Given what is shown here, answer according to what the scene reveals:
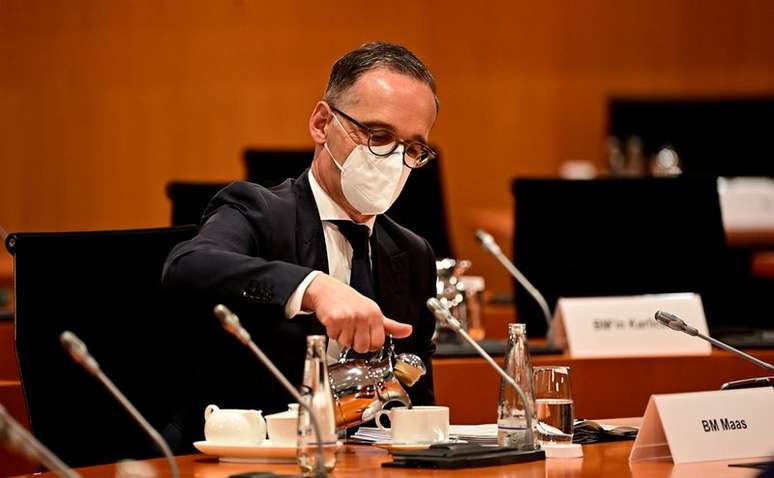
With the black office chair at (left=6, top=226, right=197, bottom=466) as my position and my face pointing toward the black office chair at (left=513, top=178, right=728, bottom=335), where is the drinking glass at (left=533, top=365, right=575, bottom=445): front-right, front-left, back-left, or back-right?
front-right

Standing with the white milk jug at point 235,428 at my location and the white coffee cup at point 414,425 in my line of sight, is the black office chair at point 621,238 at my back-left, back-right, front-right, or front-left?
front-left

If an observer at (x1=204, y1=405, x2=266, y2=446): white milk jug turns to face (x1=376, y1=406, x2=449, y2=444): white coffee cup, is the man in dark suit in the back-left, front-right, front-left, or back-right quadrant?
front-left

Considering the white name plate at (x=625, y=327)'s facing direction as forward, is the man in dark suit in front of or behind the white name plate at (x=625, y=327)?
in front

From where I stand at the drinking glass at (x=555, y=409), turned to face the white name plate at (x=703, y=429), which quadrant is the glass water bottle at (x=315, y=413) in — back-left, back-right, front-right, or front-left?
back-right

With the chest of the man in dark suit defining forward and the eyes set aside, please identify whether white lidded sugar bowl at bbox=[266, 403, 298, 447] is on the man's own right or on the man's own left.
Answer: on the man's own right

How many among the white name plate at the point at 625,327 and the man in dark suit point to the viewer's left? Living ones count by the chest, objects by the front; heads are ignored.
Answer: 0

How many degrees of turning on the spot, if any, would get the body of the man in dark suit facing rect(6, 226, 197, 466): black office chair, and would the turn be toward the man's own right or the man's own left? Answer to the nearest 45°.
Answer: approximately 135° to the man's own right

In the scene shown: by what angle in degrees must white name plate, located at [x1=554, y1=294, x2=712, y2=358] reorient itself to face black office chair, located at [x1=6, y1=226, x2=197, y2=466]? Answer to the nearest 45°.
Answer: approximately 45° to its right

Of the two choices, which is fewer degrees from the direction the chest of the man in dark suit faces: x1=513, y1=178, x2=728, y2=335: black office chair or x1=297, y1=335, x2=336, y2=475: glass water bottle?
the glass water bottle

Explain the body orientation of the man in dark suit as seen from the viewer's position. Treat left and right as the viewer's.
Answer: facing the viewer and to the right of the viewer

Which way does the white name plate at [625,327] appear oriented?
toward the camera

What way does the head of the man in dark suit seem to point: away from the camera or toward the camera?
toward the camera

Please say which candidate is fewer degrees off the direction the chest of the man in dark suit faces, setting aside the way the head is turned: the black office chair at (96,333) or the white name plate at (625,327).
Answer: the white name plate

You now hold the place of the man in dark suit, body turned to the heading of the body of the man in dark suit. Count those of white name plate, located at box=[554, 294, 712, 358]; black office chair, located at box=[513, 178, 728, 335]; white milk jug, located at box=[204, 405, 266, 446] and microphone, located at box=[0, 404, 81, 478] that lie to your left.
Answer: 2
